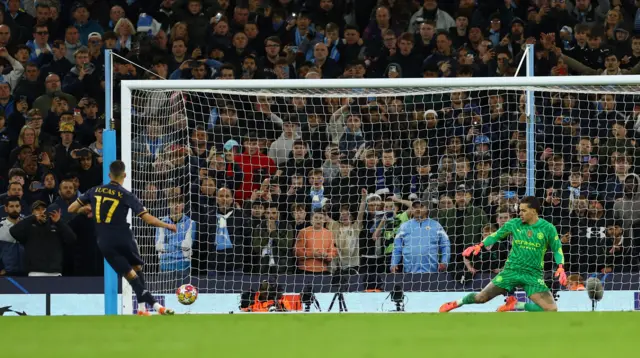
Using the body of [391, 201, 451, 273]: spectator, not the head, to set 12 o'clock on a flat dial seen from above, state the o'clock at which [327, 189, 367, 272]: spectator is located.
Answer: [327, 189, 367, 272]: spectator is roughly at 3 o'clock from [391, 201, 451, 273]: spectator.

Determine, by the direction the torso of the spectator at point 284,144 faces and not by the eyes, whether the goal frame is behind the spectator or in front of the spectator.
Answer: in front

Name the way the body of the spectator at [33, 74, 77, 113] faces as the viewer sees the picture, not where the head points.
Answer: toward the camera

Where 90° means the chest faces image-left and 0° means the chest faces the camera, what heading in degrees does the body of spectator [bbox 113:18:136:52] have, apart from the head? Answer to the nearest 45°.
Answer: approximately 0°

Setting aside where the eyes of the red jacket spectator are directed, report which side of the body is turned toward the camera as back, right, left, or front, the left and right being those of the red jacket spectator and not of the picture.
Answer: front

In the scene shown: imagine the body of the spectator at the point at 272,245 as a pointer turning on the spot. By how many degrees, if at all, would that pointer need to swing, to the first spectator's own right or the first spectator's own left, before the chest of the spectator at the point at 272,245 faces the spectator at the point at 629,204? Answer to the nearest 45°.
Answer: approximately 90° to the first spectator's own left

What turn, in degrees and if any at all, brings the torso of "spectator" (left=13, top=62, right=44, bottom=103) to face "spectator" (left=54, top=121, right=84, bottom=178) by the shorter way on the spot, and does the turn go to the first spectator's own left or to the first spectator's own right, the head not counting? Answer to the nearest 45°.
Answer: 0° — they already face them
